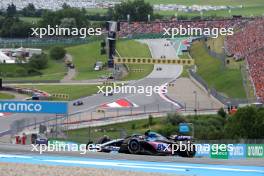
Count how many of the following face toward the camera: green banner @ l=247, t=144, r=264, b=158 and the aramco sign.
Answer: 2

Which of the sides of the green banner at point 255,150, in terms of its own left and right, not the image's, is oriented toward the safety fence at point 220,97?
back

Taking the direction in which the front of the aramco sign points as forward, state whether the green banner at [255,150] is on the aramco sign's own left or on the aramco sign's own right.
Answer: on the aramco sign's own left

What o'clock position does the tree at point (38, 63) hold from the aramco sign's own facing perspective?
The tree is roughly at 6 o'clock from the aramco sign.

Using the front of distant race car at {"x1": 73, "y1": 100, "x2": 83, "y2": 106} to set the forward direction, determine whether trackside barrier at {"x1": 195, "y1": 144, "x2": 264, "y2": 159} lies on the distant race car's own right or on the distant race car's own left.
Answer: on the distant race car's own left

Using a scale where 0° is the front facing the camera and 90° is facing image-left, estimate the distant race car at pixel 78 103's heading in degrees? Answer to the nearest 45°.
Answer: approximately 45°

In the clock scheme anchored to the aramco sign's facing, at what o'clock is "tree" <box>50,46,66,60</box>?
The tree is roughly at 6 o'clock from the aramco sign.

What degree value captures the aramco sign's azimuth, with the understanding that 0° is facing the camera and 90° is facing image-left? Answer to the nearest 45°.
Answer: approximately 0°
